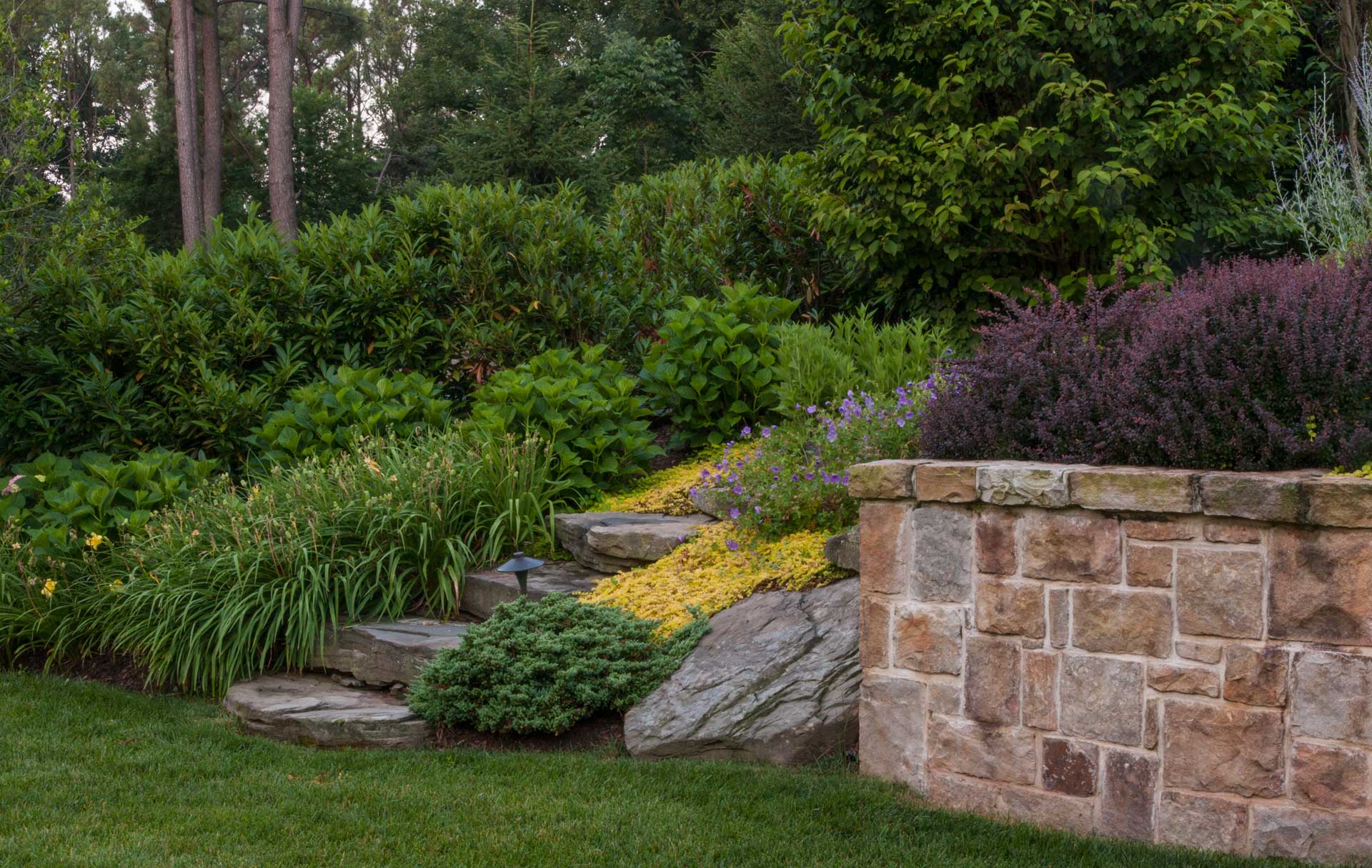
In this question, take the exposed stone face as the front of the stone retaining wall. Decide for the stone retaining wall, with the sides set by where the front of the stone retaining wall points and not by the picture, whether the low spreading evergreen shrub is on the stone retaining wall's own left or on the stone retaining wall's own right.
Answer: on the stone retaining wall's own right

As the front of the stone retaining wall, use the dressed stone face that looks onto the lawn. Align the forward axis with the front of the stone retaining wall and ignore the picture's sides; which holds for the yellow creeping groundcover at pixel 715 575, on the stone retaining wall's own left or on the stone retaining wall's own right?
on the stone retaining wall's own right

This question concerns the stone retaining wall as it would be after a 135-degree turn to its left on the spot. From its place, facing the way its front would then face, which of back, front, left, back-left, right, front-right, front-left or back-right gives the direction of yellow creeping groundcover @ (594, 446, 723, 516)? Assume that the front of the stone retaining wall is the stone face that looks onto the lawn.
left

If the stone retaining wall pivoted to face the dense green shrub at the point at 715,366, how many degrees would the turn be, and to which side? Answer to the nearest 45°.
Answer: approximately 135° to its right

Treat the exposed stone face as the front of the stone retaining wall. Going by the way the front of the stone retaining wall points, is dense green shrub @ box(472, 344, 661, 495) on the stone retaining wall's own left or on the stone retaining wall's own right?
on the stone retaining wall's own right

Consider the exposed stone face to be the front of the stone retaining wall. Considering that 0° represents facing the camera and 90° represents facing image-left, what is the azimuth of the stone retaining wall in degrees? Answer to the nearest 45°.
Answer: approximately 0°

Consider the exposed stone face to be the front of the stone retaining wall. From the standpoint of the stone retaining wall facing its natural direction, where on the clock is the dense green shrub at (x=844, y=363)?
The dense green shrub is roughly at 5 o'clock from the stone retaining wall.

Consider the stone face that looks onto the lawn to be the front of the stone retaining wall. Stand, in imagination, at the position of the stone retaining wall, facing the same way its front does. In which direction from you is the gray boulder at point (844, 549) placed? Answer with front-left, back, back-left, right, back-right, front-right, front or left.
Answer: back-right

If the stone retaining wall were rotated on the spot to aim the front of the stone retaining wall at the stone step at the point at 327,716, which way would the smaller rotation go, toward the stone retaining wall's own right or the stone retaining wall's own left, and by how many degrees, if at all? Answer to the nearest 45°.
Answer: approximately 90° to the stone retaining wall's own right

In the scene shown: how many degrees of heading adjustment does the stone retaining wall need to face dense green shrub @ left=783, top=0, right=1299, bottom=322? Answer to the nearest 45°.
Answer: approximately 180°

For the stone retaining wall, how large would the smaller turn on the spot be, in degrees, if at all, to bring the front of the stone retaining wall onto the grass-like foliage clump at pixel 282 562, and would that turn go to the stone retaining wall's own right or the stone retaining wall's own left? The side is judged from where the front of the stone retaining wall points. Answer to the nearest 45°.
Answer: approximately 90° to the stone retaining wall's own right
